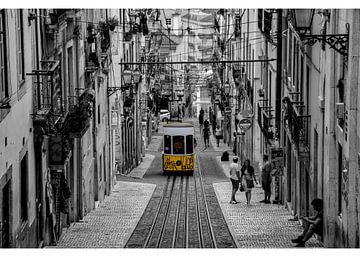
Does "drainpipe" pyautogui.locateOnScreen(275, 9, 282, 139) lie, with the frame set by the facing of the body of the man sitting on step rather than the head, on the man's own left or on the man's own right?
on the man's own right

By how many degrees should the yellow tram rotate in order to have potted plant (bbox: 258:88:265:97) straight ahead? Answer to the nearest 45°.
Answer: approximately 45° to its left

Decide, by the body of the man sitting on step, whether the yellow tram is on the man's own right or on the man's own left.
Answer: on the man's own right

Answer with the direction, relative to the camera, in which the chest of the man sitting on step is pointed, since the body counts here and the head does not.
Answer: to the viewer's left

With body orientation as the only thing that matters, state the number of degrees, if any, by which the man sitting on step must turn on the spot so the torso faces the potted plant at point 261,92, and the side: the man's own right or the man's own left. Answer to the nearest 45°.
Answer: approximately 90° to the man's own right

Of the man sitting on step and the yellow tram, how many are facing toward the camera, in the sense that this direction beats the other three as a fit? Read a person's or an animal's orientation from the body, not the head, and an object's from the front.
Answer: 1

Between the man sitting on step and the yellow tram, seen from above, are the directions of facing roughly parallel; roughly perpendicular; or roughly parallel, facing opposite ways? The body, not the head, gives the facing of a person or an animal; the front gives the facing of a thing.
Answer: roughly perpendicular
